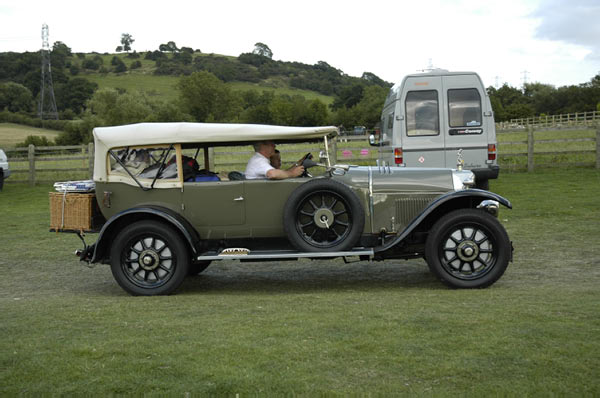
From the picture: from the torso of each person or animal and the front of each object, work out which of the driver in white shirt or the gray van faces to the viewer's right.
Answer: the driver in white shirt

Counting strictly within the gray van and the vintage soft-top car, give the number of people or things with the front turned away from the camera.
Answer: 1

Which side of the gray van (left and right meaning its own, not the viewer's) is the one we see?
back

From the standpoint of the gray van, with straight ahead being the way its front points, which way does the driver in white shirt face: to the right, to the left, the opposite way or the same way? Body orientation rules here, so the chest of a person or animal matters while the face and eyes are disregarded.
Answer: to the right

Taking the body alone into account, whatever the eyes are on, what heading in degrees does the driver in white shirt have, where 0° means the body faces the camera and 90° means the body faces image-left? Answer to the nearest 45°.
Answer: approximately 270°

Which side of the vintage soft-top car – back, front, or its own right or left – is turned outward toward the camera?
right

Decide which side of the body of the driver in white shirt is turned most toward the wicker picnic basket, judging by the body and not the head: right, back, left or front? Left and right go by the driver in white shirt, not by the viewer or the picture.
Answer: back

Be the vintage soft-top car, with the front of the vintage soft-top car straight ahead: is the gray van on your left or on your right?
on your left

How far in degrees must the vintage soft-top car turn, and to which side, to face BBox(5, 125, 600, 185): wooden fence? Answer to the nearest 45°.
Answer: approximately 90° to its left
